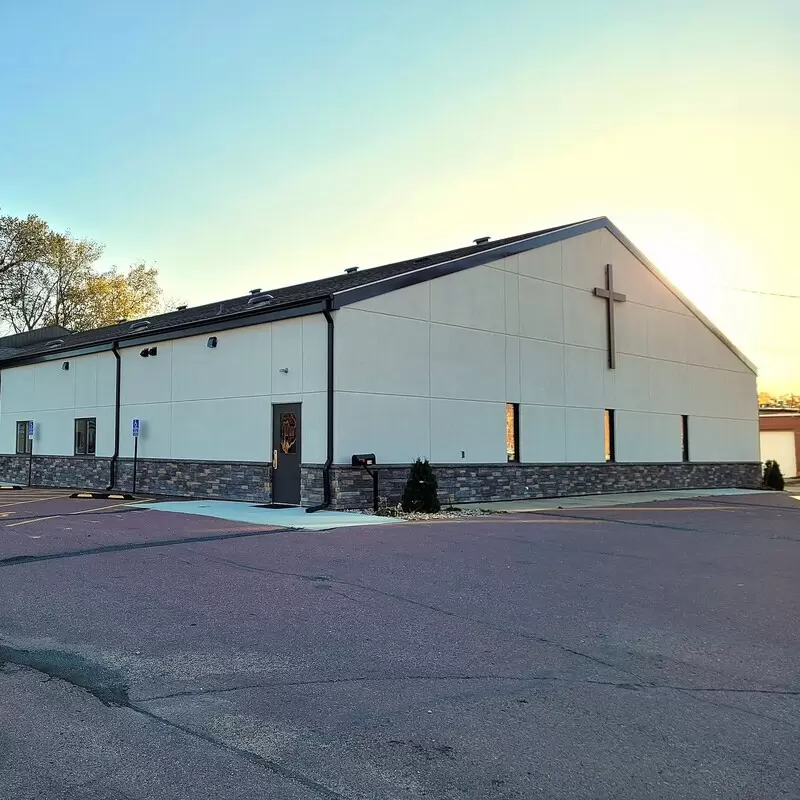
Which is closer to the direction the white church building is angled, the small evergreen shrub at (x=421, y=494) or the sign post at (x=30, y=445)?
the small evergreen shrub
